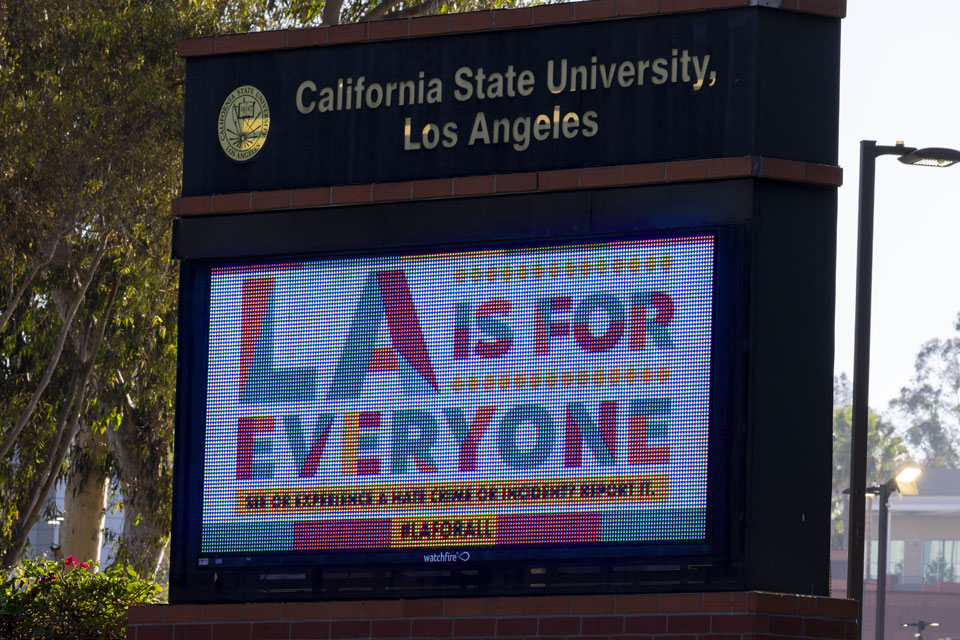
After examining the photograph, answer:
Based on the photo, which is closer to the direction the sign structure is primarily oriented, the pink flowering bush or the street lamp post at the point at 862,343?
the pink flowering bush

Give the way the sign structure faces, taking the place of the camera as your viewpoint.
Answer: facing the viewer and to the left of the viewer

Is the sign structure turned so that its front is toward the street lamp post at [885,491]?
no

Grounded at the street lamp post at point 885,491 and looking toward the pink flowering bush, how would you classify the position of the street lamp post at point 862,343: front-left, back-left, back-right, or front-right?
front-left

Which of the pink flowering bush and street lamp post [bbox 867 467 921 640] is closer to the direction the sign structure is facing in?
the pink flowering bush

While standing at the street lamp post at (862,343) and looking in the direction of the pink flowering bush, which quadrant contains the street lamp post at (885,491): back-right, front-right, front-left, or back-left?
back-right

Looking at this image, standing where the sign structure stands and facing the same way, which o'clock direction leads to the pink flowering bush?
The pink flowering bush is roughly at 3 o'clock from the sign structure.

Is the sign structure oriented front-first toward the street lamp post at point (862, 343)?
no
